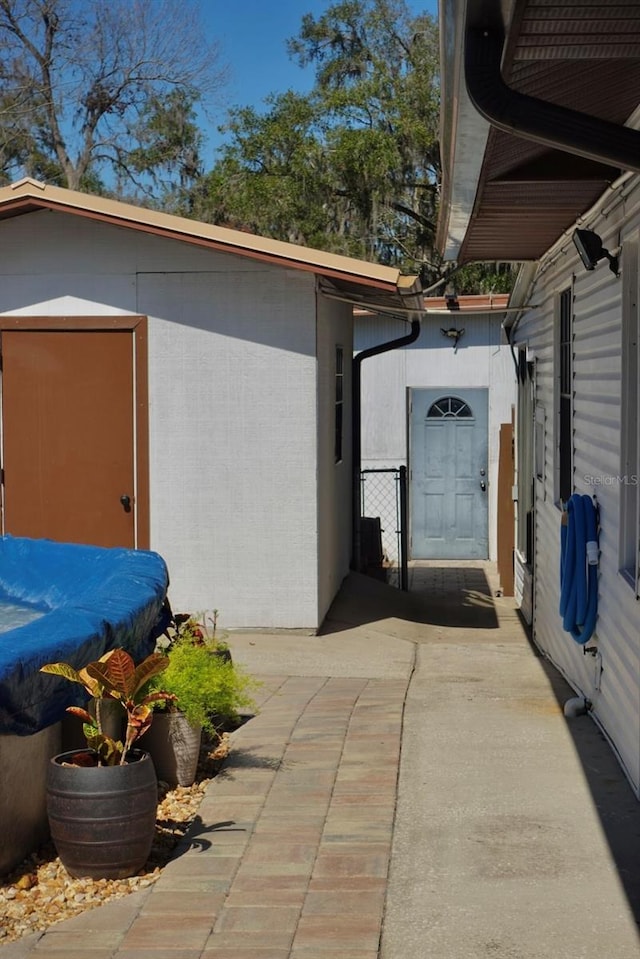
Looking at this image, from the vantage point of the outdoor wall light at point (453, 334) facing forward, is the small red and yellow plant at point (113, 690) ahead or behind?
ahead

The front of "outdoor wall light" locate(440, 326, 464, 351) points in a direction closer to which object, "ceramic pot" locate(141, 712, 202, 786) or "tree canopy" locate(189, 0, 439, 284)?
the ceramic pot

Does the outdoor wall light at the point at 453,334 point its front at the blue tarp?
yes

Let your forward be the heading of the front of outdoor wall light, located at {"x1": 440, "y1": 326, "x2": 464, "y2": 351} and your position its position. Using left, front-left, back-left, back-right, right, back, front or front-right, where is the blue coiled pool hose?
front

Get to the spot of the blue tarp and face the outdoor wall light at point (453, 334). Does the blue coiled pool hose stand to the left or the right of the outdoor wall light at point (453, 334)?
right

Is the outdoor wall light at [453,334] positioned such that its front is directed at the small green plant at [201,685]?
yes

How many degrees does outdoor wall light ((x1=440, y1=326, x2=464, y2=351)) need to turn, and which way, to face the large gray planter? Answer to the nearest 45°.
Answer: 0° — it already faces it

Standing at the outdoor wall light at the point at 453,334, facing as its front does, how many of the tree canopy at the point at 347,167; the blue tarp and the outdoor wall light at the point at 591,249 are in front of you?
2

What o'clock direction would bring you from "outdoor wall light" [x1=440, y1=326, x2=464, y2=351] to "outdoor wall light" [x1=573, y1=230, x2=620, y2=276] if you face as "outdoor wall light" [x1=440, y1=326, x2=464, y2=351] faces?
"outdoor wall light" [x1=573, y1=230, x2=620, y2=276] is roughly at 12 o'clock from "outdoor wall light" [x1=440, y1=326, x2=464, y2=351].

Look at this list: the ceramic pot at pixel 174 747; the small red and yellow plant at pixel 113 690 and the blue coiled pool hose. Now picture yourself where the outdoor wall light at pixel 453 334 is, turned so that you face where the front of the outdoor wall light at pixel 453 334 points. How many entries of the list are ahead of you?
3

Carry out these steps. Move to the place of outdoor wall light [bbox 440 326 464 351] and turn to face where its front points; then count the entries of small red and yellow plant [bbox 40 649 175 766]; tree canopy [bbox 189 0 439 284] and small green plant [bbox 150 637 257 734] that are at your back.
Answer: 1

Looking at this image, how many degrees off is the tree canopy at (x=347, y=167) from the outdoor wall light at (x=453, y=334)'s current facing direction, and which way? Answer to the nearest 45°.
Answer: approximately 180°

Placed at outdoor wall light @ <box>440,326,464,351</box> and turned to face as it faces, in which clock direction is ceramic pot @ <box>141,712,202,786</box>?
The ceramic pot is roughly at 12 o'clock from the outdoor wall light.

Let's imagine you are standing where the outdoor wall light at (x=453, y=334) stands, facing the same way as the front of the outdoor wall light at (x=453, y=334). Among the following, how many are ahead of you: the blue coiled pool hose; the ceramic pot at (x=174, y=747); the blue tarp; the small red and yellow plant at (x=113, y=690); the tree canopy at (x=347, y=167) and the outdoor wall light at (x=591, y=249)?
5

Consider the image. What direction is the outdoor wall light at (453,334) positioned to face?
toward the camera
